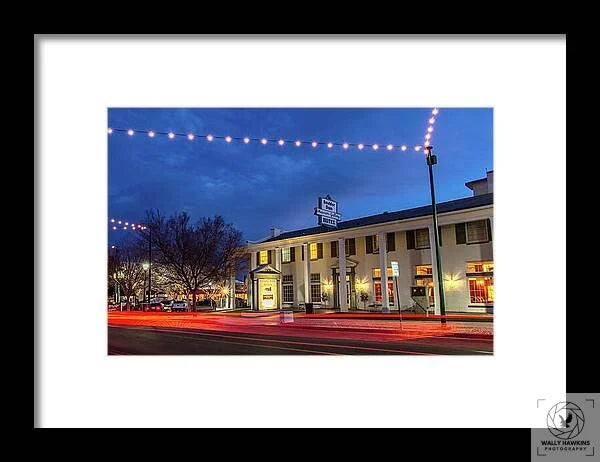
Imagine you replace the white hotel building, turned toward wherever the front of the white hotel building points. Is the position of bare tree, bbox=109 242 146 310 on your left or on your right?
on your right

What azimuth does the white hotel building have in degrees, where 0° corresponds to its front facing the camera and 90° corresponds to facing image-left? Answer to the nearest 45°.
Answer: approximately 45°
